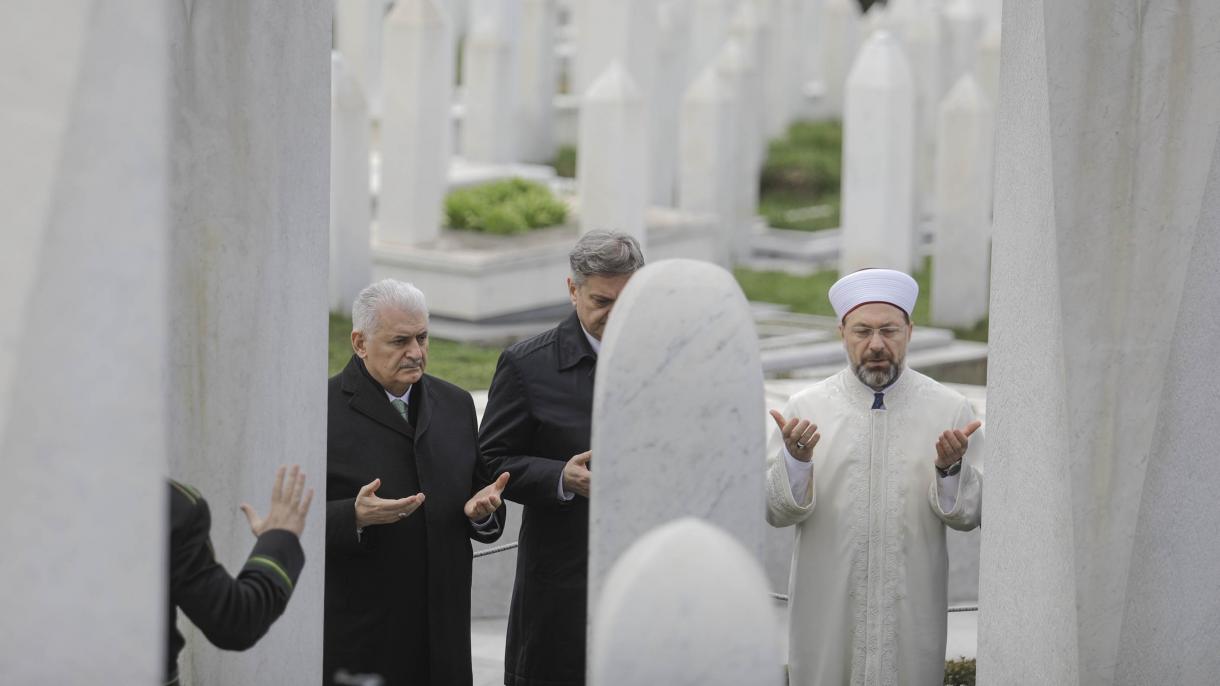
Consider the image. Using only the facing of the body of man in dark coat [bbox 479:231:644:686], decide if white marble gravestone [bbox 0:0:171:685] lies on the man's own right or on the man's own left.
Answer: on the man's own right

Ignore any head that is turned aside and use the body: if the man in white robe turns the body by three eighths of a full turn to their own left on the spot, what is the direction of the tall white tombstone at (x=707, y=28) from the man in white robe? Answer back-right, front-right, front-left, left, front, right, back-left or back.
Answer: front-left

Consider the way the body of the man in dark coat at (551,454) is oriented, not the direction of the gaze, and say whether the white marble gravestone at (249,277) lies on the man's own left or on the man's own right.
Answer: on the man's own right

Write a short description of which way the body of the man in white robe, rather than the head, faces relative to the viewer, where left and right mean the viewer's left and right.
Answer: facing the viewer

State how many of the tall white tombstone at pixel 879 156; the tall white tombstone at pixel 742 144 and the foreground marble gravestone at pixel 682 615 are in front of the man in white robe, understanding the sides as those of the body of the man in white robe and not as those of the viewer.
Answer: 1

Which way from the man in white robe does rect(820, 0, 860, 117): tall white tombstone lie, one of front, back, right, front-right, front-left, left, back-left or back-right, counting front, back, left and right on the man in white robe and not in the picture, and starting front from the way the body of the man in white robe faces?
back

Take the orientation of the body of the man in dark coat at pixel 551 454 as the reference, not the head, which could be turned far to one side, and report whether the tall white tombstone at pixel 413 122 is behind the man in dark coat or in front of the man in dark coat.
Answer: behind

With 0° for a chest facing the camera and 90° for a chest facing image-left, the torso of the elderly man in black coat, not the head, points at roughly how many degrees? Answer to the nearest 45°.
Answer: approximately 315°

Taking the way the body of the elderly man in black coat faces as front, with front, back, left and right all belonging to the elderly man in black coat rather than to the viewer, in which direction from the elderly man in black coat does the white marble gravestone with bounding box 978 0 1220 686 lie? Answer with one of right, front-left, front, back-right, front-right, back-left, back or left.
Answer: front-left

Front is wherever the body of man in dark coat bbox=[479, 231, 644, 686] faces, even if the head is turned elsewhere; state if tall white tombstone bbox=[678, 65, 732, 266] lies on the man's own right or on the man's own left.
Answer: on the man's own left

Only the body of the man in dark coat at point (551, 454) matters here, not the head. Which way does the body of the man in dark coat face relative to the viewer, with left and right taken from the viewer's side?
facing the viewer and to the right of the viewer

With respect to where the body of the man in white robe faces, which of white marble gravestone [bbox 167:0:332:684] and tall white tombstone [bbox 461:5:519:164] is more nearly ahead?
the white marble gravestone

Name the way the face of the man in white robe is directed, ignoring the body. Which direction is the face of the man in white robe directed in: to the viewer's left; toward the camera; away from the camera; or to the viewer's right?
toward the camera

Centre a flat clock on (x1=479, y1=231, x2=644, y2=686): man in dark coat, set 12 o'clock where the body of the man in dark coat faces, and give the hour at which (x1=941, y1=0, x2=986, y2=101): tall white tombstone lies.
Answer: The tall white tombstone is roughly at 8 o'clock from the man in dark coat.

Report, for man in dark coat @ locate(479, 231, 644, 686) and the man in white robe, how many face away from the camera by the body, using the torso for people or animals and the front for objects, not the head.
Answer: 0

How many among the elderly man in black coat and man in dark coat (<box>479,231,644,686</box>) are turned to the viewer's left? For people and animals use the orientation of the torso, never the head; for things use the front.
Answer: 0

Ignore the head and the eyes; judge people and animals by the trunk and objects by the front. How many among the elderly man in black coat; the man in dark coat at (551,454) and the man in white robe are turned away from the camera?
0

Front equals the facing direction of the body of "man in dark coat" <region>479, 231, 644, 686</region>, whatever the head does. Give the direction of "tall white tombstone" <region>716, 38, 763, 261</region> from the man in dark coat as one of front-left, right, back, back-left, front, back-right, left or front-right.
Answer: back-left

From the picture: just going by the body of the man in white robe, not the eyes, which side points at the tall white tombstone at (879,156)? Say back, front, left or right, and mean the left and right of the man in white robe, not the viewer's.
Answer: back

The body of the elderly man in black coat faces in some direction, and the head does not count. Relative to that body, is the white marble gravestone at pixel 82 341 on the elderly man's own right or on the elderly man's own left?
on the elderly man's own right
